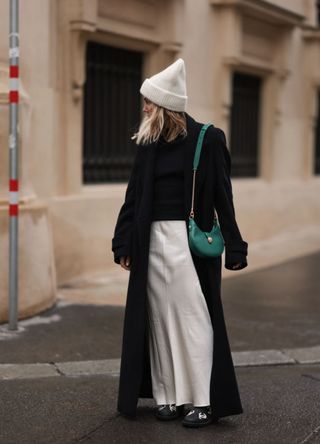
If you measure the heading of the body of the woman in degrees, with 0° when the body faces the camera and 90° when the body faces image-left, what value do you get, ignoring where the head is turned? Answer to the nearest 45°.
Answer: approximately 45°

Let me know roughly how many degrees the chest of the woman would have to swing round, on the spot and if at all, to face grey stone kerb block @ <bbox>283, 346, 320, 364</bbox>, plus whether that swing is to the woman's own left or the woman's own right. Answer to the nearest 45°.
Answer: approximately 180°

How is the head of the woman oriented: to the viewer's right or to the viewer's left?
to the viewer's left

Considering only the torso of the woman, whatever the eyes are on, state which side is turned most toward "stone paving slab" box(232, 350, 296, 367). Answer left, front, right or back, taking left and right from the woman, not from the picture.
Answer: back

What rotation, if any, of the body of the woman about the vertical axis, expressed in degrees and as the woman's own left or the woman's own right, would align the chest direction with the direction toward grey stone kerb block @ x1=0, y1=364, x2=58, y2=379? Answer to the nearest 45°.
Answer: approximately 90° to the woman's own right

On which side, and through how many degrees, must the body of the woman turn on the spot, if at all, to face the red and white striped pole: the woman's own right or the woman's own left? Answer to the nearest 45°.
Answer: approximately 90° to the woman's own right
